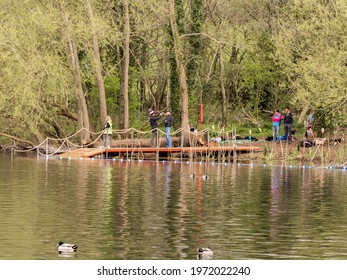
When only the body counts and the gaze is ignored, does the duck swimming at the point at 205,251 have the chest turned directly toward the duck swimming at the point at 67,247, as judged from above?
yes

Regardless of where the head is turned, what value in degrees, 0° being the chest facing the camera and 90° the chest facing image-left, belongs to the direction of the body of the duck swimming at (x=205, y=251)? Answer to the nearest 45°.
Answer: approximately 90°

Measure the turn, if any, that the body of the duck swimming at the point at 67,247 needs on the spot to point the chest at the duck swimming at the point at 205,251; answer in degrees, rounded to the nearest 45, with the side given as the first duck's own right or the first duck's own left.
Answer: approximately 180°

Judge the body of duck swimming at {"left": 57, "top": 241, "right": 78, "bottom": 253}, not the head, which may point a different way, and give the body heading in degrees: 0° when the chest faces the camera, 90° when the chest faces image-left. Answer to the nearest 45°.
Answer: approximately 90°
